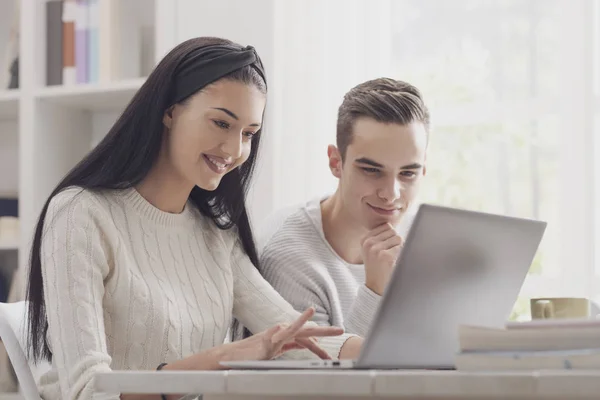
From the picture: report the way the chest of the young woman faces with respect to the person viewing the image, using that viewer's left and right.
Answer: facing the viewer and to the right of the viewer

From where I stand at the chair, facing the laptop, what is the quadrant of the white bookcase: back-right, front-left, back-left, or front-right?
back-left

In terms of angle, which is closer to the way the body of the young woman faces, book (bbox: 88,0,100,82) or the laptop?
the laptop

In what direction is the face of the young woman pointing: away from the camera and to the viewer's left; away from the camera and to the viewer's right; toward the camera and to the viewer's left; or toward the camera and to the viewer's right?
toward the camera and to the viewer's right

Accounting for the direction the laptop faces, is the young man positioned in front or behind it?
in front

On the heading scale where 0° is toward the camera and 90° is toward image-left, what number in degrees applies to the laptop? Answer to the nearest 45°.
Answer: approximately 135°

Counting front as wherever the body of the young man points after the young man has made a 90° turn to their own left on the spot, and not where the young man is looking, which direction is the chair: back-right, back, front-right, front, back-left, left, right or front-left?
back

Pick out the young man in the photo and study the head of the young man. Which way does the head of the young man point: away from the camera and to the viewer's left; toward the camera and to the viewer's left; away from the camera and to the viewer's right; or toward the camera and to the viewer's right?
toward the camera and to the viewer's right

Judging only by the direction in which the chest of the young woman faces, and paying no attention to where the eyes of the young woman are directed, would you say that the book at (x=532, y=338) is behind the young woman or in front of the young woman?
in front

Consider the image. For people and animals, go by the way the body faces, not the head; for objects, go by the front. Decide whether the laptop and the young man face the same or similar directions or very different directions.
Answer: very different directions

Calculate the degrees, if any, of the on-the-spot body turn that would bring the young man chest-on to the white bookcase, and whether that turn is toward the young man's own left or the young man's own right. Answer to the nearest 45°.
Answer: approximately 180°

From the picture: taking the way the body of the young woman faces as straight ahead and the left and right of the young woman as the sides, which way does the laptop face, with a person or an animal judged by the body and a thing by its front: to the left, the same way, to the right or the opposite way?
the opposite way
